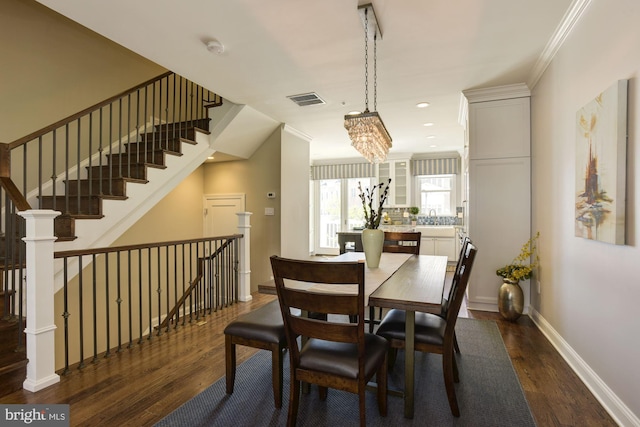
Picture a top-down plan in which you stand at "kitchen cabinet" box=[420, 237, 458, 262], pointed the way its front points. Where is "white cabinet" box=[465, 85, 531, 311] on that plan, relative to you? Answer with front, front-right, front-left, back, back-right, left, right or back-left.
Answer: front

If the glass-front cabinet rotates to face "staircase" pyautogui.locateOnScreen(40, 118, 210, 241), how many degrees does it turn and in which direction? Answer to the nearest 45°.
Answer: approximately 45° to its right

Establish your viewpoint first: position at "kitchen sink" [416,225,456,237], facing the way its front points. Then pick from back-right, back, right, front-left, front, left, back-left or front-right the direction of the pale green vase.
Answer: front

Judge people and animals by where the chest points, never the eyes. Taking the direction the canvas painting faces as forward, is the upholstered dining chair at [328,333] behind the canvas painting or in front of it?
in front

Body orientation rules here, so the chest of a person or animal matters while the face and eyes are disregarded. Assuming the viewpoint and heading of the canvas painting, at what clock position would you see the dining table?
The dining table is roughly at 12 o'clock from the canvas painting.

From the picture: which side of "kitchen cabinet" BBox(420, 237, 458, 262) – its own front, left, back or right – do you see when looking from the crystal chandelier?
front

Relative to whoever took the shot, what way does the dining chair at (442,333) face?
facing to the left of the viewer

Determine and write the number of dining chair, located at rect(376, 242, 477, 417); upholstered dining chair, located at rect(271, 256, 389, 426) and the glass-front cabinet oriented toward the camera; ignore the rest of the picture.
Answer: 1

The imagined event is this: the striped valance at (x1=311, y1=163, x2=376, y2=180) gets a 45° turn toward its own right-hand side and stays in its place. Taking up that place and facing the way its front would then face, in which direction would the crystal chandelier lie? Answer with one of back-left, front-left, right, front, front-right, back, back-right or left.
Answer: front-left

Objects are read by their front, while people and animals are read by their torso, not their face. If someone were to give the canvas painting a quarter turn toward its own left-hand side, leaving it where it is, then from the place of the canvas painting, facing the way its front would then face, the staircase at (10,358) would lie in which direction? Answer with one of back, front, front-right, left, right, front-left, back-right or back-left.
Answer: right

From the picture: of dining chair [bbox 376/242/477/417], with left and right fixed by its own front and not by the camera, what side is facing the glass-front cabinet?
right

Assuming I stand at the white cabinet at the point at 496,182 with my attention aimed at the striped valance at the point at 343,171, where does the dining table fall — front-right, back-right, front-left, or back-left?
back-left

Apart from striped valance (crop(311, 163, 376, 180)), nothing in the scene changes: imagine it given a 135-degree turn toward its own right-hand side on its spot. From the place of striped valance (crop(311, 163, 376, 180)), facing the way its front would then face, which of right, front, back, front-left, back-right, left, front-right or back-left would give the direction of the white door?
left

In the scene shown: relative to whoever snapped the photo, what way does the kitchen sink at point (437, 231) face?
facing the viewer

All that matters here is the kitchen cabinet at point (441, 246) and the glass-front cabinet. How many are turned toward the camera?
2

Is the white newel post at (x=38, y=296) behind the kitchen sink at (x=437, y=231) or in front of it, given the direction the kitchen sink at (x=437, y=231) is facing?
in front

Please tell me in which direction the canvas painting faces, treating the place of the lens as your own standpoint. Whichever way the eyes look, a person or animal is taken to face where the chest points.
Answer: facing the viewer and to the left of the viewer

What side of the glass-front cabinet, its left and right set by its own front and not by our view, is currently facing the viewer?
front

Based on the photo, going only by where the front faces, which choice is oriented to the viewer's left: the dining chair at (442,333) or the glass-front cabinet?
the dining chair
